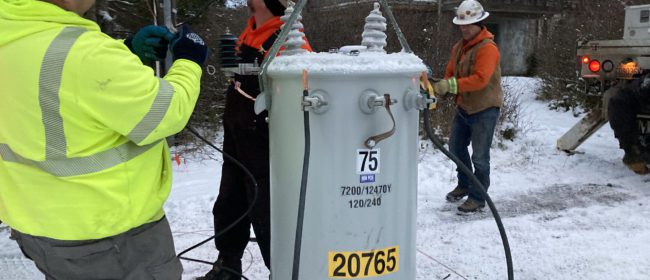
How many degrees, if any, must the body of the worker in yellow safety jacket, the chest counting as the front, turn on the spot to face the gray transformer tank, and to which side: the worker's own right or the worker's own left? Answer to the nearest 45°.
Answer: approximately 45° to the worker's own right

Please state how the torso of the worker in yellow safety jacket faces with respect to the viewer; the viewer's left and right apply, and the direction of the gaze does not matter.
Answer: facing away from the viewer and to the right of the viewer

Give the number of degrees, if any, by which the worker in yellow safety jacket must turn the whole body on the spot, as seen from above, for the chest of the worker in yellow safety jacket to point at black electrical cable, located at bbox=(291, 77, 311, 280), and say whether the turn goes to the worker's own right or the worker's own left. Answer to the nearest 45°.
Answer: approximately 45° to the worker's own right
